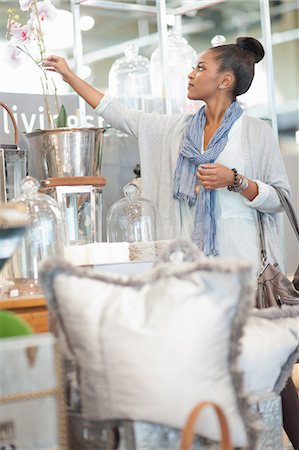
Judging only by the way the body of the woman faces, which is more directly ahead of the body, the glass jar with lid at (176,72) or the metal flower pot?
the metal flower pot

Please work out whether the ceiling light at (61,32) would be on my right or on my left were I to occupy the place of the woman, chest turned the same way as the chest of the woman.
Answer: on my right

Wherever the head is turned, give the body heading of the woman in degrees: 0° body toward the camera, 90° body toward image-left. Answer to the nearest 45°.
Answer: approximately 45°

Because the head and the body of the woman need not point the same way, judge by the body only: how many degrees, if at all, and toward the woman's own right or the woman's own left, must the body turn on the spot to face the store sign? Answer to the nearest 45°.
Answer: approximately 45° to the woman's own right

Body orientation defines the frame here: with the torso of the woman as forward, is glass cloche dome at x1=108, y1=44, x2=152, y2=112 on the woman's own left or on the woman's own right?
on the woman's own right

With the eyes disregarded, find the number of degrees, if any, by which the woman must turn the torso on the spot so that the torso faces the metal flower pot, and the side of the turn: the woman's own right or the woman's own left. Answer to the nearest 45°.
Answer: approximately 45° to the woman's own right

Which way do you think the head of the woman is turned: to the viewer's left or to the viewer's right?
to the viewer's left

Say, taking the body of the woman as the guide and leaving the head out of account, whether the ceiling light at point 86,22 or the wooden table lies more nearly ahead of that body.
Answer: the wooden table

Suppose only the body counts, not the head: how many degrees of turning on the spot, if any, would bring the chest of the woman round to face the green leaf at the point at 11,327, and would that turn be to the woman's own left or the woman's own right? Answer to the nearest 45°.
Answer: approximately 45° to the woman's own left
